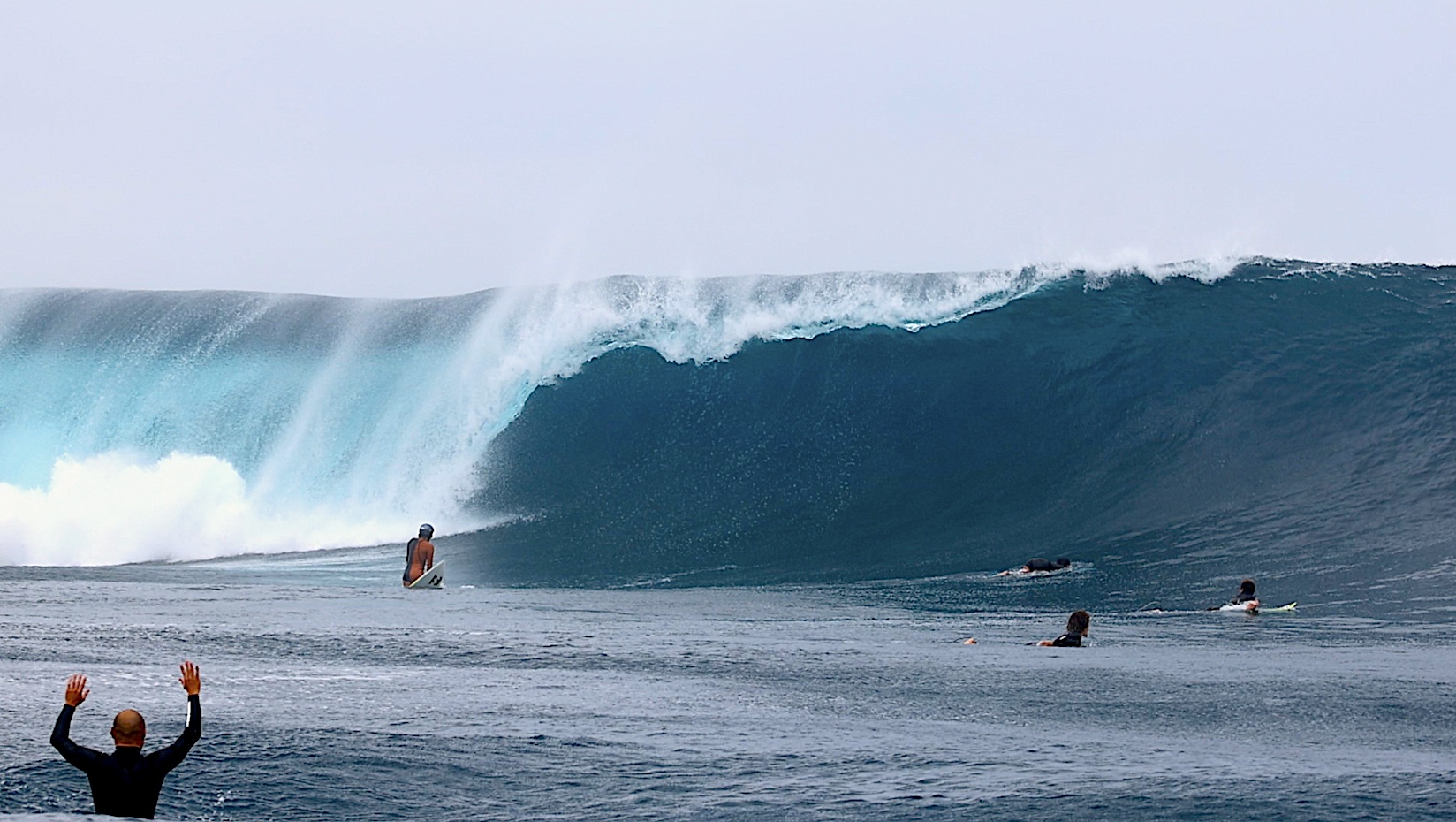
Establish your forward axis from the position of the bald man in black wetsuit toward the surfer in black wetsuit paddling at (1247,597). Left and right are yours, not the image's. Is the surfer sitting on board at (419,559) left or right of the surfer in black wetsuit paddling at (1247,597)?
left

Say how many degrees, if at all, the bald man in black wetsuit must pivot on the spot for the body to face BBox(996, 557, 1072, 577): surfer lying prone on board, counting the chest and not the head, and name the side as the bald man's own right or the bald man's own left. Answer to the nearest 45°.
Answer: approximately 45° to the bald man's own right

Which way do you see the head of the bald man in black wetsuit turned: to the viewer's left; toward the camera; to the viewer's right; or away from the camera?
away from the camera

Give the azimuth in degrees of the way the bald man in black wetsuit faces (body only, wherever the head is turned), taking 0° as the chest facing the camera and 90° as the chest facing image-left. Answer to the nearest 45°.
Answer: approximately 180°

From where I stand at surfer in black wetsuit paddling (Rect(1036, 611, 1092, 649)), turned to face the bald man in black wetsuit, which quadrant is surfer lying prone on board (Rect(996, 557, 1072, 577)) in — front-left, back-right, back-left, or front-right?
back-right

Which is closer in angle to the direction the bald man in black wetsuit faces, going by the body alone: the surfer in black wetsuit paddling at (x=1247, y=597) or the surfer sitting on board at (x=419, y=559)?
the surfer sitting on board

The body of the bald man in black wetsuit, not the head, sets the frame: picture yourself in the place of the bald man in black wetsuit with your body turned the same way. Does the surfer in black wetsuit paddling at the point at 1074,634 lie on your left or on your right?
on your right

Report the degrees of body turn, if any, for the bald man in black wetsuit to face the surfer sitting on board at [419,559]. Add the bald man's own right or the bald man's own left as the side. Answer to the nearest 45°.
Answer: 0° — they already face them

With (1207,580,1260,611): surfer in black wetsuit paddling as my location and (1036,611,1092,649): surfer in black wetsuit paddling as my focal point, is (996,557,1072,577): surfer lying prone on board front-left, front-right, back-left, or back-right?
back-right

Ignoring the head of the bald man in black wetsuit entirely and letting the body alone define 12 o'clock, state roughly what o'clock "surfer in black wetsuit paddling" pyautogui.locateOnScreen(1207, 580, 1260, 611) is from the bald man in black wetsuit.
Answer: The surfer in black wetsuit paddling is roughly at 2 o'clock from the bald man in black wetsuit.

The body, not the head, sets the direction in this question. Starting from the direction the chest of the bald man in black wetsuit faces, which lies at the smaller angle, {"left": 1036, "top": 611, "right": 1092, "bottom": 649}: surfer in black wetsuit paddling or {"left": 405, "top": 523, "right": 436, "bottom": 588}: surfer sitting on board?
the surfer sitting on board
